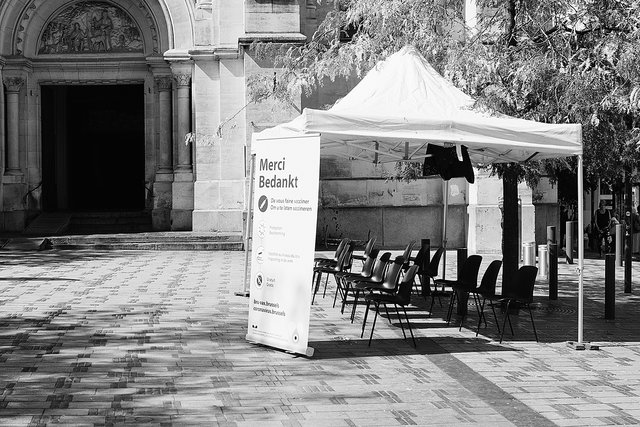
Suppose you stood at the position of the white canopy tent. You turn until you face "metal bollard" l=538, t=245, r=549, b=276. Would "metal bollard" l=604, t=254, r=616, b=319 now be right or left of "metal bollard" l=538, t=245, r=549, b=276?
right

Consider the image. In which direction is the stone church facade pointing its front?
toward the camera

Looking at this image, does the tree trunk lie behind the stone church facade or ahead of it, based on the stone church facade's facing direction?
ahead

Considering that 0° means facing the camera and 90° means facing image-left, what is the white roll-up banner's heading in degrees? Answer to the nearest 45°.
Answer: approximately 45°

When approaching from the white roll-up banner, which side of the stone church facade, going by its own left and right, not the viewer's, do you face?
front

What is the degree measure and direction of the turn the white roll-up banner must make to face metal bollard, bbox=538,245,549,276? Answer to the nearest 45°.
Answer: approximately 180°

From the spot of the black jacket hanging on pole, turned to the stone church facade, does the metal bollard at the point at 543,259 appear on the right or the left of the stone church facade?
right

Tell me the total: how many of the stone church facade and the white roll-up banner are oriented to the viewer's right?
0

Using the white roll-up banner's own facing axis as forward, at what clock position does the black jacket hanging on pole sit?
The black jacket hanging on pole is roughly at 6 o'clock from the white roll-up banner.

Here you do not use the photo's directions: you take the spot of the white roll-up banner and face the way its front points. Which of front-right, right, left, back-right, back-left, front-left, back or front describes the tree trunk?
back
